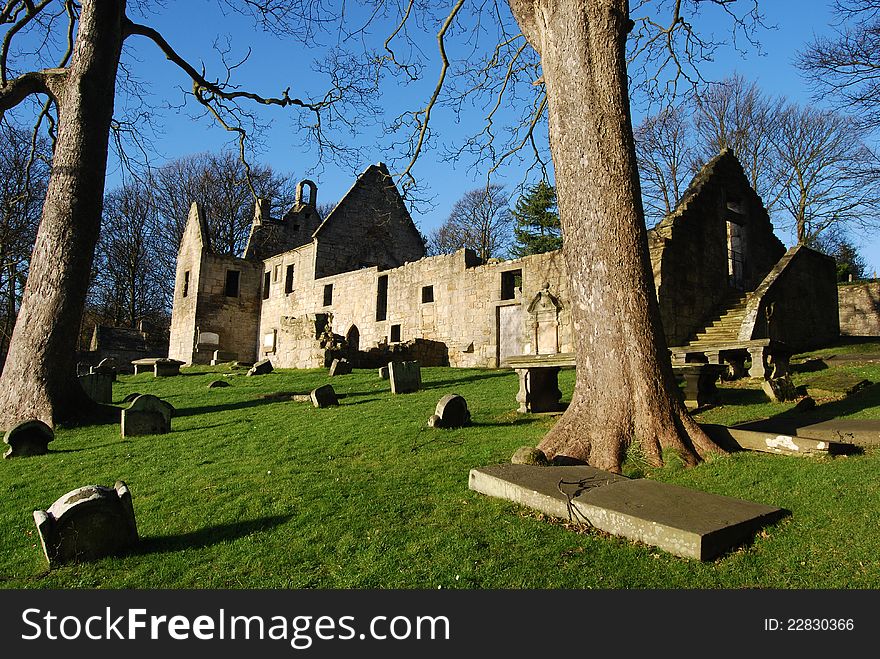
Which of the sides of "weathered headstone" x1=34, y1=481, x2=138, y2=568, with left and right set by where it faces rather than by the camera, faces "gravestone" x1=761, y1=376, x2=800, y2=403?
left

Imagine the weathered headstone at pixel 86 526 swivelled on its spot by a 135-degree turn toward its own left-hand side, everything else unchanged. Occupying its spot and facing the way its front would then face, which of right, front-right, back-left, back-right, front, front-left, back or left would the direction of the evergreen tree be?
front

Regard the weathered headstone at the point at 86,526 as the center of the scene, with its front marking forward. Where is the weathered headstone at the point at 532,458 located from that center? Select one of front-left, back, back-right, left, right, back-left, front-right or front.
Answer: left

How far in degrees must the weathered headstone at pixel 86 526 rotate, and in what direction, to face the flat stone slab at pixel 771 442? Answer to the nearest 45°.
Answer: approximately 90° to its left

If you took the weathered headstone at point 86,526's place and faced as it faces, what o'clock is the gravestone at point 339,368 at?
The gravestone is roughly at 7 o'clock from the weathered headstone.

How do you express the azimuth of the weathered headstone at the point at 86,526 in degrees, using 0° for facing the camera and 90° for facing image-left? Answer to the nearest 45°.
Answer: approximately 0°

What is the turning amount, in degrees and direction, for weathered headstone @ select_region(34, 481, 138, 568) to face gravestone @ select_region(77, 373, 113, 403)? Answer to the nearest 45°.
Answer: approximately 180°

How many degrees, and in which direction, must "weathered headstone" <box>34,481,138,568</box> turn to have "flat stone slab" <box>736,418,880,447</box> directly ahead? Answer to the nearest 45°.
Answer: approximately 90° to its left

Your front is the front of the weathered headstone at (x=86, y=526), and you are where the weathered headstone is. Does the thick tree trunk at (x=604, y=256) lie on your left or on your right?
on your left

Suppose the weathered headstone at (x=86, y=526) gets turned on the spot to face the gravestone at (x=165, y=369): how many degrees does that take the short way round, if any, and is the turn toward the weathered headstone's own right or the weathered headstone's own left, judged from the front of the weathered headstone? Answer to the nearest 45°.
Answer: approximately 180°
